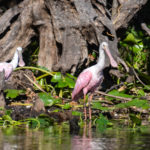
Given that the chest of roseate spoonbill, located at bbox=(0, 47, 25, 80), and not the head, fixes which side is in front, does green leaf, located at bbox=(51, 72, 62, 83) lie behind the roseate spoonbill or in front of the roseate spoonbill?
in front

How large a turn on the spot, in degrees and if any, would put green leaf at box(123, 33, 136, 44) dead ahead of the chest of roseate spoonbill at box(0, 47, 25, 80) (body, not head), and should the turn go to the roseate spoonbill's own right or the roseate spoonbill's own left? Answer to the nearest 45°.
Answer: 0° — it already faces it

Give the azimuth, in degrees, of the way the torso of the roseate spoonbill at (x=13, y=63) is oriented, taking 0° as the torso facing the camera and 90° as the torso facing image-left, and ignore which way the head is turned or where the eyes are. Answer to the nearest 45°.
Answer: approximately 270°

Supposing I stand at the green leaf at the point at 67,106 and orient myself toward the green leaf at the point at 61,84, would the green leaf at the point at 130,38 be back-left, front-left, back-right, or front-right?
front-right

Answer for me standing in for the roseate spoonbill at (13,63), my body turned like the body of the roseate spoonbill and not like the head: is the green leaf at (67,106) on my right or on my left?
on my right

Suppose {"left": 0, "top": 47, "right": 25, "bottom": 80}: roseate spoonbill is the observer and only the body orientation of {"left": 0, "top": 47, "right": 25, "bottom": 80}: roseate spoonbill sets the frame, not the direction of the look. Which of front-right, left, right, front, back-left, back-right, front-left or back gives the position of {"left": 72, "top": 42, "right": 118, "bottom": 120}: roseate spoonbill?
front-right

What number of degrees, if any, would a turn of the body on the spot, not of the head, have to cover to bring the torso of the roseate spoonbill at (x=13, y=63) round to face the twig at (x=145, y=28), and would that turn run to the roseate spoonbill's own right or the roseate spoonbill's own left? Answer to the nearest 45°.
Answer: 0° — it already faces it

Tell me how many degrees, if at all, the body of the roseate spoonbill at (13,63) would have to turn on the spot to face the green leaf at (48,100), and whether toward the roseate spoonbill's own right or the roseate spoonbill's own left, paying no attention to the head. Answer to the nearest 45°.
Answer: approximately 45° to the roseate spoonbill's own right

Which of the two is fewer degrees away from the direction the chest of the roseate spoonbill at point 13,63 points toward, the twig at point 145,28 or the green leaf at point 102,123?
the twig

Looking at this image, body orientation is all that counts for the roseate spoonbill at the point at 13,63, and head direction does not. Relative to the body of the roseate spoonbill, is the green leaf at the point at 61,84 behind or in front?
in front
